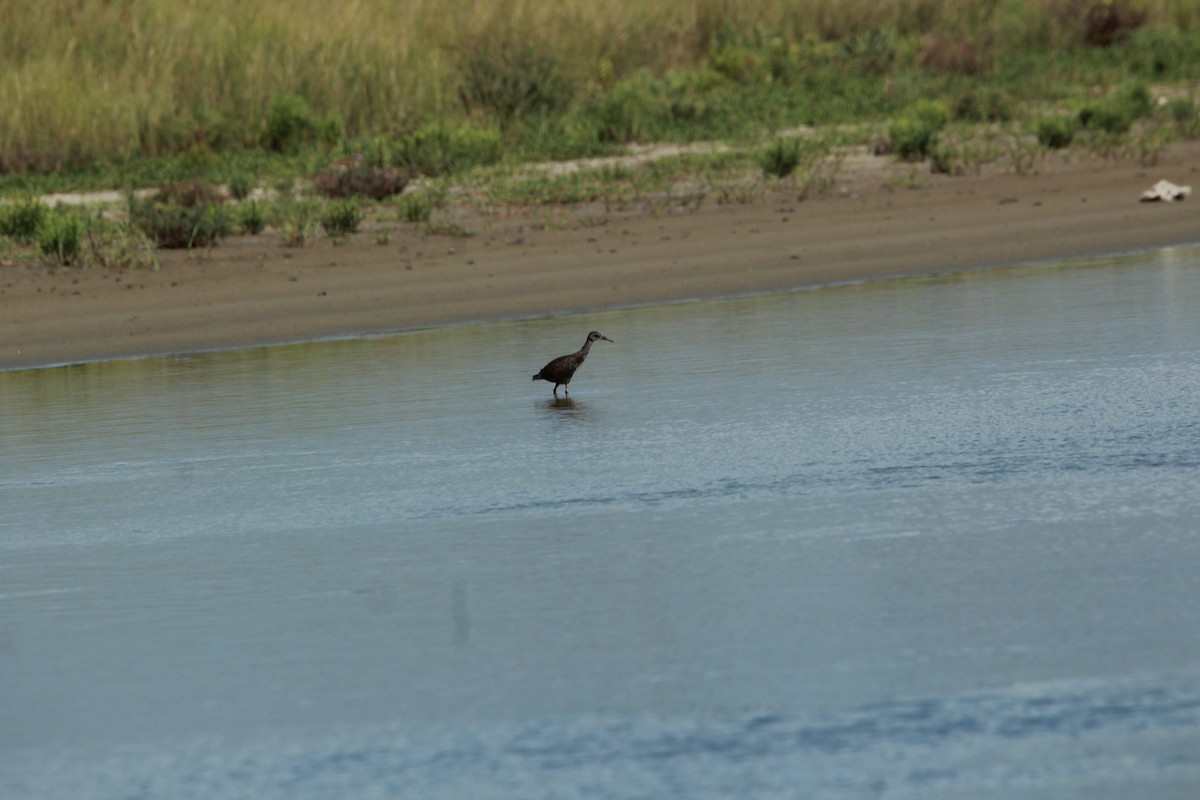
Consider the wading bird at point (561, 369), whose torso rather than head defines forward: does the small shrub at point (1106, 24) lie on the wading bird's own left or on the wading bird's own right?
on the wading bird's own left

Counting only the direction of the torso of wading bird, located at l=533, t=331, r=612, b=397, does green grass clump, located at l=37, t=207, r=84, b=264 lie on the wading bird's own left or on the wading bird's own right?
on the wading bird's own left

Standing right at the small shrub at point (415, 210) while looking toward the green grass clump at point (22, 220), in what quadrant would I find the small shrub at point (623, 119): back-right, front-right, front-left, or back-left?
back-right

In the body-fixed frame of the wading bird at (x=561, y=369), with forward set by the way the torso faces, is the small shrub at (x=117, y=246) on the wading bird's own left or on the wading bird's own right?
on the wading bird's own left

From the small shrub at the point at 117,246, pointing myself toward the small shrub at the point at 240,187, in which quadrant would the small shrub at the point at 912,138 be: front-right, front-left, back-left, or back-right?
front-right

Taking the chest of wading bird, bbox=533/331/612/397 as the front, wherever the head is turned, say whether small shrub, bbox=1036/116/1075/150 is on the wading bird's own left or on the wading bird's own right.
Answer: on the wading bird's own left

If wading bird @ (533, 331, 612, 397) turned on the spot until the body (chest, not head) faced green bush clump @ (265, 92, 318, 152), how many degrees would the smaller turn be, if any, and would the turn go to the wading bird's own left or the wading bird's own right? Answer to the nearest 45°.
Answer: approximately 90° to the wading bird's own left

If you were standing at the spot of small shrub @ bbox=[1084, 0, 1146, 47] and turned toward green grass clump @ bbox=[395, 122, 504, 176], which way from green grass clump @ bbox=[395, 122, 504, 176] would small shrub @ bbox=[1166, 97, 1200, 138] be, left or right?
left

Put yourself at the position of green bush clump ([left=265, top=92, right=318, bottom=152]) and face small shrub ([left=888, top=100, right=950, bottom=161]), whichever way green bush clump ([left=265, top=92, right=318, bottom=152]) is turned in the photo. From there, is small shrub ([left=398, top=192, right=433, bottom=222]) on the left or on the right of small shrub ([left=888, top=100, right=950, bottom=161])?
right

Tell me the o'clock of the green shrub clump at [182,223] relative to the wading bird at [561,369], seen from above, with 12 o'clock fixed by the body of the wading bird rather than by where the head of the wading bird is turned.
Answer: The green shrub clump is roughly at 8 o'clock from the wading bird.

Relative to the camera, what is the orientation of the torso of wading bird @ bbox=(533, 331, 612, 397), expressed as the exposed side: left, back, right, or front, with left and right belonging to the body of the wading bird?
right

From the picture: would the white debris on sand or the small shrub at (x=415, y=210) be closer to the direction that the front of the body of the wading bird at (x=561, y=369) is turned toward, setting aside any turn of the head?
the white debris on sand

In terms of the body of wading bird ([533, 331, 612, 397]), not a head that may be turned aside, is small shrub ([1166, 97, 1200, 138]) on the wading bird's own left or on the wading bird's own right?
on the wading bird's own left

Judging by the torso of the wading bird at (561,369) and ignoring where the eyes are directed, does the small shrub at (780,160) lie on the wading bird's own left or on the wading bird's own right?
on the wading bird's own left

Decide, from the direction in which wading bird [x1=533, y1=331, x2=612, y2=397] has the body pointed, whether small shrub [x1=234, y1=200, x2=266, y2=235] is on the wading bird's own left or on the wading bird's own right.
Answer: on the wading bird's own left

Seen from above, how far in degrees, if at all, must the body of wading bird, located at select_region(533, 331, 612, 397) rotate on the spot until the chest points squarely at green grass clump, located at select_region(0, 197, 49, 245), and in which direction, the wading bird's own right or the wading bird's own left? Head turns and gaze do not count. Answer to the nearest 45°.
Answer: approximately 135° to the wading bird's own left

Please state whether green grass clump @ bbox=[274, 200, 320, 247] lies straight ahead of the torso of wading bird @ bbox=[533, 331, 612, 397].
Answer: no

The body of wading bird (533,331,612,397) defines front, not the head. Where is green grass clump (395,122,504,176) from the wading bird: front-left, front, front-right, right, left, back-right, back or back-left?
left
